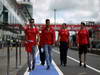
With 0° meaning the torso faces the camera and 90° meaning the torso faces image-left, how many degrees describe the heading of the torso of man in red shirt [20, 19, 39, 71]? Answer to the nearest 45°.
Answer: approximately 0°

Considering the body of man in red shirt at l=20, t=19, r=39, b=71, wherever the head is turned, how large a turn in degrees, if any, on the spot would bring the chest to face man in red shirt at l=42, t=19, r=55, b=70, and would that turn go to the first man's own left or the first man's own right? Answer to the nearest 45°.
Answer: approximately 135° to the first man's own left

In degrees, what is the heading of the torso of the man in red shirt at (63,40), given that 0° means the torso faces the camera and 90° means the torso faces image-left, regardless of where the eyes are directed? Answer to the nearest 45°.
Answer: approximately 0°
